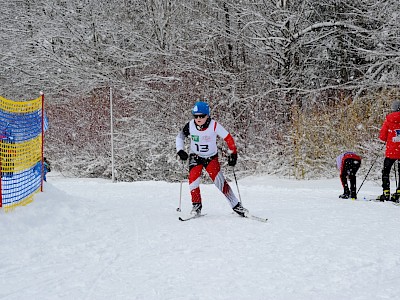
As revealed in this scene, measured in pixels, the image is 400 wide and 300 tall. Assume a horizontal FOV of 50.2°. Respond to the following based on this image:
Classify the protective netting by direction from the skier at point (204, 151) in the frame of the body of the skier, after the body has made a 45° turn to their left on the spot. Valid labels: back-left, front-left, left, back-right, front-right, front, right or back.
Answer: back-right

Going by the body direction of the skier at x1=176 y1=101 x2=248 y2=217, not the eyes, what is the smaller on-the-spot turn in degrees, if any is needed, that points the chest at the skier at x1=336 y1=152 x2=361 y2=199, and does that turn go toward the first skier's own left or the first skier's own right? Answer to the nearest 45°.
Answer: approximately 135° to the first skier's own left

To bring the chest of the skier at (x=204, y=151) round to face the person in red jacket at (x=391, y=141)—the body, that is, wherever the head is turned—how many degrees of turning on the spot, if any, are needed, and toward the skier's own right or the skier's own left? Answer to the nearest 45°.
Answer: approximately 135° to the skier's own left

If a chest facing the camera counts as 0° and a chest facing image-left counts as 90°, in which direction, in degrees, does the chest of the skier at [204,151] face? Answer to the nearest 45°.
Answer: approximately 0°

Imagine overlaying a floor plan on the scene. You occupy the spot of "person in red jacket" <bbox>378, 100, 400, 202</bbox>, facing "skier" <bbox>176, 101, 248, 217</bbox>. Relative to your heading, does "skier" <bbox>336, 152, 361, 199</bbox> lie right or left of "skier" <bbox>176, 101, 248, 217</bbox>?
right
